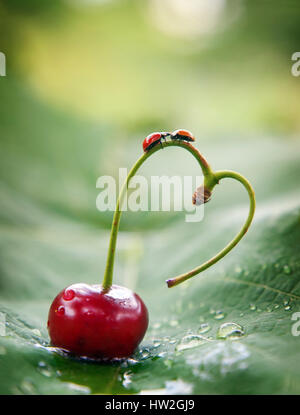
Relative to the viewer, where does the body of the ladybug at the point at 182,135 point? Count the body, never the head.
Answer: to the viewer's left

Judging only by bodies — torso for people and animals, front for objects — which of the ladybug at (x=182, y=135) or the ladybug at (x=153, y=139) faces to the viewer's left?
the ladybug at (x=182, y=135)

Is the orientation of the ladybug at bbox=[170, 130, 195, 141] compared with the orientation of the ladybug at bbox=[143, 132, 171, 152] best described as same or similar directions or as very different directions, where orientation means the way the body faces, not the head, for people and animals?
very different directions

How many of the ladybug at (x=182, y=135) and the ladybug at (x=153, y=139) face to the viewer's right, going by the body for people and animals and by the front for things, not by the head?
1

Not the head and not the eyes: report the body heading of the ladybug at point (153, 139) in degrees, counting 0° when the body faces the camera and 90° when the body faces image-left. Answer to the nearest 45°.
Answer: approximately 270°
